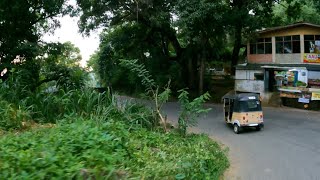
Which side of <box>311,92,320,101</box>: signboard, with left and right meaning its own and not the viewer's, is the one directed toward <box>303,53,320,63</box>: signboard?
back

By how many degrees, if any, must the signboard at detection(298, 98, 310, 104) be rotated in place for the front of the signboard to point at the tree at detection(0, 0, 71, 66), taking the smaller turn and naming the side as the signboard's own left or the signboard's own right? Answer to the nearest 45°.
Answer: approximately 45° to the signboard's own right

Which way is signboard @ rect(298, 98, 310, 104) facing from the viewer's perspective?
toward the camera

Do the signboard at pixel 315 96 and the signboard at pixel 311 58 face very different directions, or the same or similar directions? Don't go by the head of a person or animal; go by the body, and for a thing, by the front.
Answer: same or similar directions

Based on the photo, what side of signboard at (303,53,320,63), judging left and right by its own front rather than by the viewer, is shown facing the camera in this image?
front

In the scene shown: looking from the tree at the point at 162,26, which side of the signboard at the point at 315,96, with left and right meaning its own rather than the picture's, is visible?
right

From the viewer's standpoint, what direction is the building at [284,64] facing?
toward the camera

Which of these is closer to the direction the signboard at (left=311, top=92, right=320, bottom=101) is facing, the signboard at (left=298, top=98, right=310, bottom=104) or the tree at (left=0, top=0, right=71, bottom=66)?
the tree
